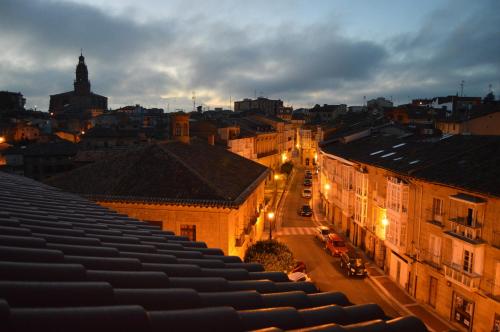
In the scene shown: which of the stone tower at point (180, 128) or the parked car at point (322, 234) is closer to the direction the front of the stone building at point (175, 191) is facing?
the parked car

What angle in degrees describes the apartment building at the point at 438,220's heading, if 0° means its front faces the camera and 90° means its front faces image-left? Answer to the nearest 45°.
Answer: approximately 45°

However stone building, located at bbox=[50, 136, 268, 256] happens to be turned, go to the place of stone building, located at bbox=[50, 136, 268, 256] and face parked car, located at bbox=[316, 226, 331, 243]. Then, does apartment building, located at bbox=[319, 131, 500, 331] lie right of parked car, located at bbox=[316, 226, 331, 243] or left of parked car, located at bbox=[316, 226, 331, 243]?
right
